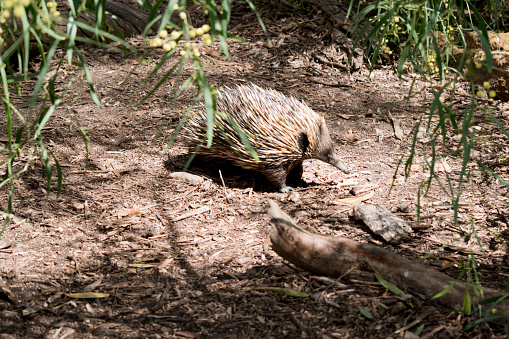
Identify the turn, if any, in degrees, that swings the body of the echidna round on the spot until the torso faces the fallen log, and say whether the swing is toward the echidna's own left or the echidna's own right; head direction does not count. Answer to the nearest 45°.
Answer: approximately 90° to the echidna's own right

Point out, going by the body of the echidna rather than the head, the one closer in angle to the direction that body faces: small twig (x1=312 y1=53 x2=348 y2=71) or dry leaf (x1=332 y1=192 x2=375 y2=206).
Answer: the dry leaf

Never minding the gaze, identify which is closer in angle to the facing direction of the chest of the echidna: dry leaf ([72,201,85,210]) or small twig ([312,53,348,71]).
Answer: the small twig

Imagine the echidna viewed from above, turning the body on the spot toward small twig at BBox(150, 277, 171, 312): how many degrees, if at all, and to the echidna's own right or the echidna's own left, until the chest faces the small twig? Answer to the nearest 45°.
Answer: approximately 90° to the echidna's own right

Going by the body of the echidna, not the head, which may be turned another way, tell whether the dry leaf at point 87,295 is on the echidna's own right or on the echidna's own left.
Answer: on the echidna's own right

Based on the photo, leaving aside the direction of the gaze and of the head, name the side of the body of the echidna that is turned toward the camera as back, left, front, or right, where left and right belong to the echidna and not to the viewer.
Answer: right

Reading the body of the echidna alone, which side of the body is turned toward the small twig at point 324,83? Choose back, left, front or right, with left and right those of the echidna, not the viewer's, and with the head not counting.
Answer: left

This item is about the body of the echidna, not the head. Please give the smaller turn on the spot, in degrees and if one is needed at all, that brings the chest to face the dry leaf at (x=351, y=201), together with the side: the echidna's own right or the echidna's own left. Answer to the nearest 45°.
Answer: approximately 45° to the echidna's own right

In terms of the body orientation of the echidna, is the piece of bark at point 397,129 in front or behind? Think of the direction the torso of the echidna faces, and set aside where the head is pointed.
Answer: in front

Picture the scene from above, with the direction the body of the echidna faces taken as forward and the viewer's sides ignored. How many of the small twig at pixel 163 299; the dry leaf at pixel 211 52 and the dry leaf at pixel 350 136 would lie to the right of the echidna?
1

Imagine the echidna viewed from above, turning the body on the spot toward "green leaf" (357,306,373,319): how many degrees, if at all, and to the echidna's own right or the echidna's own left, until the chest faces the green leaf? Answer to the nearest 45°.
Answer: approximately 90° to the echidna's own right

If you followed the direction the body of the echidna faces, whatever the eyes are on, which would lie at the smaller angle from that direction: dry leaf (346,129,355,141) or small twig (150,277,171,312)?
the dry leaf

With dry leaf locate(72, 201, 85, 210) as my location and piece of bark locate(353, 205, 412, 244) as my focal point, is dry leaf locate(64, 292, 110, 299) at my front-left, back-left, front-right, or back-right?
front-right
